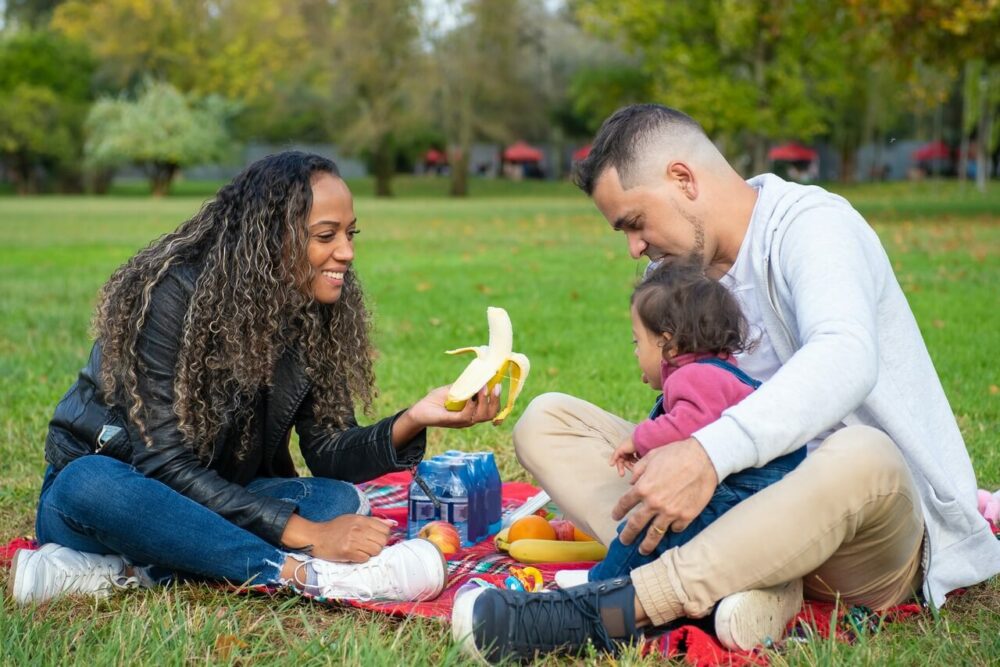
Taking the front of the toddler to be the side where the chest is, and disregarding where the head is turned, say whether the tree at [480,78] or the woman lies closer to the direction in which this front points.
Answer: the woman

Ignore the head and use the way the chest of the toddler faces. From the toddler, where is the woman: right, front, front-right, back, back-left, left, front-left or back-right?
front

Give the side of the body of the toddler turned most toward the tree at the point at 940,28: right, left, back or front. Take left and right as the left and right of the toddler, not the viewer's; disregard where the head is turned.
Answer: right

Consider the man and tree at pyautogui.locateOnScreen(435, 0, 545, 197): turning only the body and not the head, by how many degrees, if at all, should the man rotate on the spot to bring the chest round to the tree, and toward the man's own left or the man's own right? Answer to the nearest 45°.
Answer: approximately 90° to the man's own right

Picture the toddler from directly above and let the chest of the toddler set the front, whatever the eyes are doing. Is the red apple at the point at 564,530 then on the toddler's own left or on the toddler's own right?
on the toddler's own right

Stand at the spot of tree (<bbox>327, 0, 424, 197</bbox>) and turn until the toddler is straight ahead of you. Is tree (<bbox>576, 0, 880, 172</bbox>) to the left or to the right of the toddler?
left

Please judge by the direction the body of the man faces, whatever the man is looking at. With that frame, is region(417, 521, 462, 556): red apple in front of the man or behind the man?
in front

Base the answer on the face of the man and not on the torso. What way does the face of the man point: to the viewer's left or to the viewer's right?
to the viewer's left

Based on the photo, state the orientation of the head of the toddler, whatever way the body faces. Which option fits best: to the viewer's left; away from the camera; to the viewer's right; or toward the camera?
to the viewer's left

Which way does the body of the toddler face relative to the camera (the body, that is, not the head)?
to the viewer's left

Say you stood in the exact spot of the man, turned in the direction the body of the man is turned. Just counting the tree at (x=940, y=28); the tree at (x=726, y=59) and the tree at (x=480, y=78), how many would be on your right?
3

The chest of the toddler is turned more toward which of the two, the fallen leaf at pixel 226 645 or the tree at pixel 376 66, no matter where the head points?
the fallen leaf

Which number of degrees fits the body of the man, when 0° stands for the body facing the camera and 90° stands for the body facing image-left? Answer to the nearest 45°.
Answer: approximately 90°
